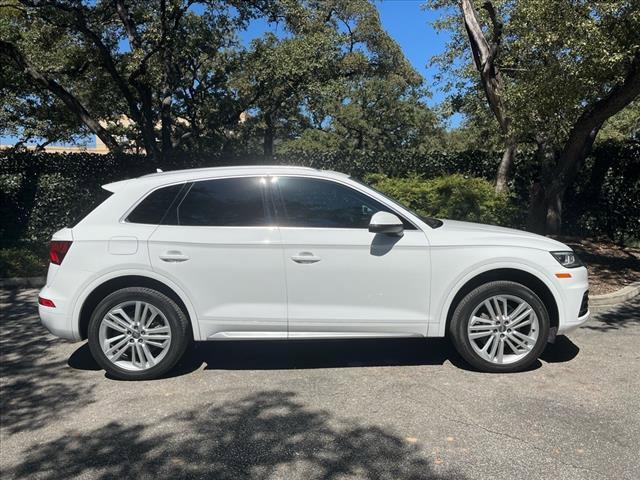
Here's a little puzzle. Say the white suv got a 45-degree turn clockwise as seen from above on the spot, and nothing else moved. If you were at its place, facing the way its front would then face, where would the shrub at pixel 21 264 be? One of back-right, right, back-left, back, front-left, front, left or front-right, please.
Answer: back

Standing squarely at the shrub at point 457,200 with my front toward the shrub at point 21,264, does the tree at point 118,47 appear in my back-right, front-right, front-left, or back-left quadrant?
front-right

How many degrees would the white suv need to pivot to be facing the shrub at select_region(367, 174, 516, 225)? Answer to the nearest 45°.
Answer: approximately 45° to its left

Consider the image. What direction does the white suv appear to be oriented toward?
to the viewer's right

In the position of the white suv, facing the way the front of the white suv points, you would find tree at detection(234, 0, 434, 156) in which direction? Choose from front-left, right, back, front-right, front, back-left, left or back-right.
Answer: left

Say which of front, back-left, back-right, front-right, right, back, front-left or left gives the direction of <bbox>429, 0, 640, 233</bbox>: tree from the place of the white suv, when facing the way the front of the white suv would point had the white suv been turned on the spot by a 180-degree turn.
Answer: back-right
